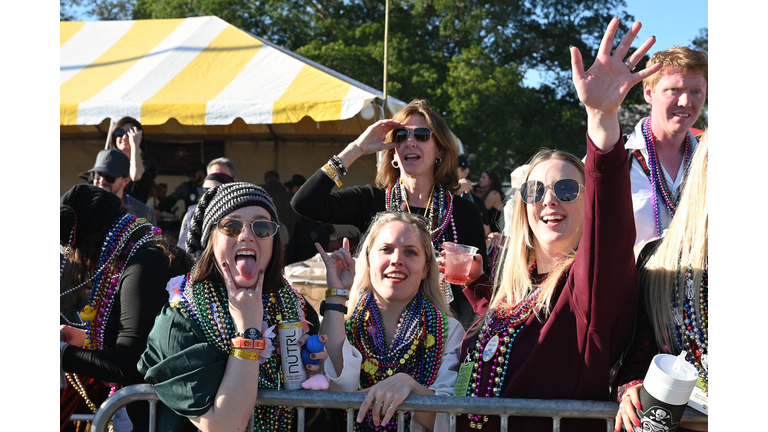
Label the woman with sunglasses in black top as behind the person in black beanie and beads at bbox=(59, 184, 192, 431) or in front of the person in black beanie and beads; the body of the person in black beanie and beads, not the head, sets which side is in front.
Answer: behind

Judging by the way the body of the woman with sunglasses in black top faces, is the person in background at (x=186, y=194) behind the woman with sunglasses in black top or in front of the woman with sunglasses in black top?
behind

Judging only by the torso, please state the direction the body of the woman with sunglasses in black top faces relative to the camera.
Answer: toward the camera

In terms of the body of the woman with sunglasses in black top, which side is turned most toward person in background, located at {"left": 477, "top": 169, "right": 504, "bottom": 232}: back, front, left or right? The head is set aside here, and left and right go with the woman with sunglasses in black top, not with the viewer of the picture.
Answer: back

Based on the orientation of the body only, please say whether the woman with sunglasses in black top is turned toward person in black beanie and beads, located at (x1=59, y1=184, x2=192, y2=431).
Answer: no

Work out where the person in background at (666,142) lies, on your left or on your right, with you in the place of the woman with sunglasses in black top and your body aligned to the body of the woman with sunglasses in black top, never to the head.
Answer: on your left

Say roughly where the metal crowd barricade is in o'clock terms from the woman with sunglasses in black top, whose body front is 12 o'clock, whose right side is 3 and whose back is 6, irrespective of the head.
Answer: The metal crowd barricade is roughly at 12 o'clock from the woman with sunglasses in black top.

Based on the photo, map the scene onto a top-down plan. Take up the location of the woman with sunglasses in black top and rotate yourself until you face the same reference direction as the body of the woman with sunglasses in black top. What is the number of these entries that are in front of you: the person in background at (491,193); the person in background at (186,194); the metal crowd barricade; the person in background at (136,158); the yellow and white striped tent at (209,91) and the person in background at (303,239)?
1

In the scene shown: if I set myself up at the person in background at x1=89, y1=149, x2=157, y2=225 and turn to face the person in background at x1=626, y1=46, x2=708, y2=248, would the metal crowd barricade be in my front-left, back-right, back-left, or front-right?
front-right
